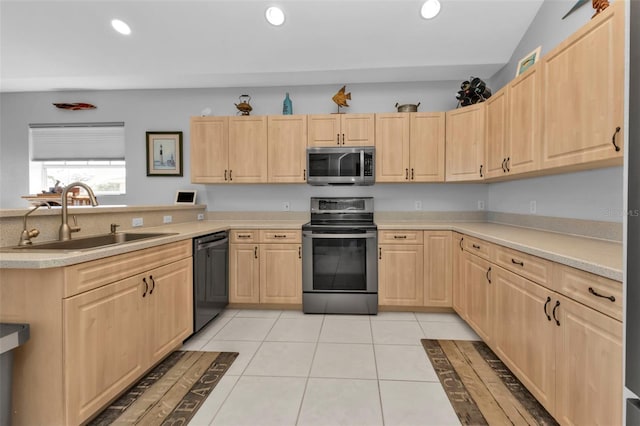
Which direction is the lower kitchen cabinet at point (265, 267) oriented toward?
toward the camera

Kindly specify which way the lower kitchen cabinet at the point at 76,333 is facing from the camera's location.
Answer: facing the viewer and to the right of the viewer

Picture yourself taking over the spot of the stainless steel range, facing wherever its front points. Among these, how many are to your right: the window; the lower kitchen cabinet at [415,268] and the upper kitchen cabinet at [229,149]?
2

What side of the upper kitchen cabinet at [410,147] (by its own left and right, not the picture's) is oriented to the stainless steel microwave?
right

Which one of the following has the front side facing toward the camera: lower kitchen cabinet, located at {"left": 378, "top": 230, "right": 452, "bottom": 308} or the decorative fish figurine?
the lower kitchen cabinet

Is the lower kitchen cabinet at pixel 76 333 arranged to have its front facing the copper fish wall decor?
no

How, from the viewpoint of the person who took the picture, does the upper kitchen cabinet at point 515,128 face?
facing the viewer and to the left of the viewer

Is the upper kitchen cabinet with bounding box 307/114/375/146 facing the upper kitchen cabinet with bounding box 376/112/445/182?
no

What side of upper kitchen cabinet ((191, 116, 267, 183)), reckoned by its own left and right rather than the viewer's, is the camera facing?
front

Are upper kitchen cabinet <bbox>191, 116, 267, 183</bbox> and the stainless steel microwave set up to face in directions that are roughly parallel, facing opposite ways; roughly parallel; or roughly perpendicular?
roughly parallel

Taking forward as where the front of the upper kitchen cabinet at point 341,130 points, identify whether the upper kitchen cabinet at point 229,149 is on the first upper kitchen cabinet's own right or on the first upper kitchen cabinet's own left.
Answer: on the first upper kitchen cabinet's own right

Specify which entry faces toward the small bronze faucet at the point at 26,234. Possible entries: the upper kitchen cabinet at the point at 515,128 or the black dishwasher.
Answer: the upper kitchen cabinet

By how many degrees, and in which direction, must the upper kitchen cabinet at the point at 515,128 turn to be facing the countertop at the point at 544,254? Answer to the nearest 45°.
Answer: approximately 45° to its left

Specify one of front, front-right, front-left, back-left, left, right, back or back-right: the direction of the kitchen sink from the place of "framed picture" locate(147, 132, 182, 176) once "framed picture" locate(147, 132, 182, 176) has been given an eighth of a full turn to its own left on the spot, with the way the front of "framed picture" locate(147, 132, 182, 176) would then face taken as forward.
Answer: front-right

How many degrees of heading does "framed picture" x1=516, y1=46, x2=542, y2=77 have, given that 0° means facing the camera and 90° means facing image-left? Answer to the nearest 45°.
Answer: approximately 45°

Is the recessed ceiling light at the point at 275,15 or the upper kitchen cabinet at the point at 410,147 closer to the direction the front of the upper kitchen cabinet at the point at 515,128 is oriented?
the recessed ceiling light

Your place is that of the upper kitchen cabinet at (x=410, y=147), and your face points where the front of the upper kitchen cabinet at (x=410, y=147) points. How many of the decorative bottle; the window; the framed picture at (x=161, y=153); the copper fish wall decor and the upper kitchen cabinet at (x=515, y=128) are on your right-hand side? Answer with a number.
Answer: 4

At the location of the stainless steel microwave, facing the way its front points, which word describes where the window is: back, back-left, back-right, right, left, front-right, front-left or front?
right

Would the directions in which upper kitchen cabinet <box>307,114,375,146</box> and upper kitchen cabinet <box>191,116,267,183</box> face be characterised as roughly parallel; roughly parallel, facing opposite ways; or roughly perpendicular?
roughly parallel

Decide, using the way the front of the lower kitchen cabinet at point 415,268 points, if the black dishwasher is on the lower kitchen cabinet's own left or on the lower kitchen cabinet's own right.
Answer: on the lower kitchen cabinet's own right

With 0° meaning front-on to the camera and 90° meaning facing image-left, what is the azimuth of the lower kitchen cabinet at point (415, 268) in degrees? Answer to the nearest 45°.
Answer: approximately 0°

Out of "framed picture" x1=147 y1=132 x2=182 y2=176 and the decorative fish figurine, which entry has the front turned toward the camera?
the framed picture

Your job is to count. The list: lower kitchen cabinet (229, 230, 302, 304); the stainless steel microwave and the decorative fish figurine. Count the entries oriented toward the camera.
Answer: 2
